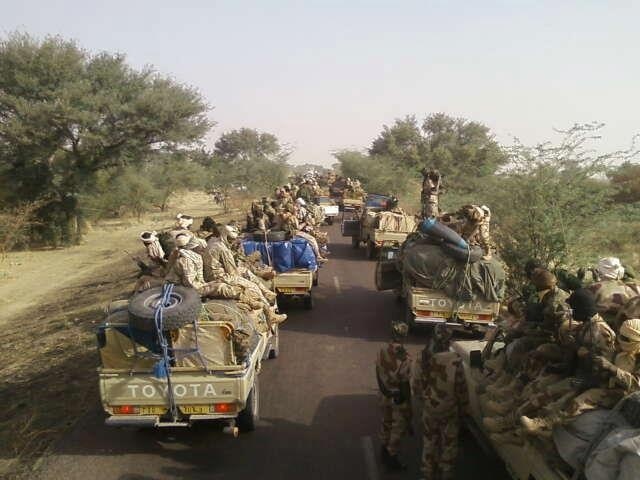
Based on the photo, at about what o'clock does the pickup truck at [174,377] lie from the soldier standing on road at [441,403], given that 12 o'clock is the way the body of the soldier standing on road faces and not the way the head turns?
The pickup truck is roughly at 9 o'clock from the soldier standing on road.

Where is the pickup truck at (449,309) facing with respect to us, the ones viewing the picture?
facing away from the viewer

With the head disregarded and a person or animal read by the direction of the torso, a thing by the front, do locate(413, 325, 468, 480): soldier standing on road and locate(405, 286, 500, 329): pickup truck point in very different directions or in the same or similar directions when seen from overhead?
same or similar directions

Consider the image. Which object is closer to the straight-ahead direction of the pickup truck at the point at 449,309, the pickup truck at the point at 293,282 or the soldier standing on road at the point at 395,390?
the pickup truck

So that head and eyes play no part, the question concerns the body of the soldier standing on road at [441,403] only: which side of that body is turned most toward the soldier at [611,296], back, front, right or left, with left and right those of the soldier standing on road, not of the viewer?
right

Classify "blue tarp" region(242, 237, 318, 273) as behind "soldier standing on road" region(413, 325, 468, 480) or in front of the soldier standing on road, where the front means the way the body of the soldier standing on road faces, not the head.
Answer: in front

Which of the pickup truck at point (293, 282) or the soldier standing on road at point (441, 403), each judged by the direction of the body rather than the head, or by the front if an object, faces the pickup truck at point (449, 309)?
the soldier standing on road

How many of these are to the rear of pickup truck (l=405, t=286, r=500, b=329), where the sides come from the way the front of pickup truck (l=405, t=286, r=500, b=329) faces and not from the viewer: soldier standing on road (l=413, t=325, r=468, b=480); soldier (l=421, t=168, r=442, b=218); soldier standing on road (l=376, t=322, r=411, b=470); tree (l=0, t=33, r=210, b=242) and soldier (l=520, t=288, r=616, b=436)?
3

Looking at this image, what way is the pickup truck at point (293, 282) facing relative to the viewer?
away from the camera

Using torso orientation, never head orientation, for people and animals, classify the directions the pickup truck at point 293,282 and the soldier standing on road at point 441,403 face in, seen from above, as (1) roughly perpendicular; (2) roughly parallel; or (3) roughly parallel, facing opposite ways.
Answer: roughly parallel

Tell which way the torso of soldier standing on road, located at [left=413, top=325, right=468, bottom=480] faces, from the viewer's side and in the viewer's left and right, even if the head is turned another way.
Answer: facing away from the viewer

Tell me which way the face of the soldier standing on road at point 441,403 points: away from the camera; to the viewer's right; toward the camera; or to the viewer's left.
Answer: away from the camera

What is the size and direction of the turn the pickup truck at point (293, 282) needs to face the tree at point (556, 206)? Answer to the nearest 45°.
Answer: approximately 90° to its right
